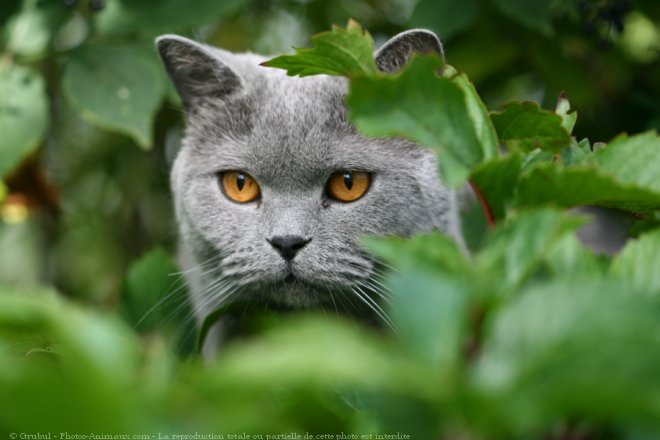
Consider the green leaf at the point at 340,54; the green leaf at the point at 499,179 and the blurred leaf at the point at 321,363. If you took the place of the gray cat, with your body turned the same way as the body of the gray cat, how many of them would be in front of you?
3

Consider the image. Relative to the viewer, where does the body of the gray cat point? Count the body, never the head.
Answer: toward the camera

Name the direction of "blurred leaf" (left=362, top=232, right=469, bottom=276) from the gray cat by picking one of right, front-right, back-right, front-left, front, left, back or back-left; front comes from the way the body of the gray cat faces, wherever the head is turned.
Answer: front

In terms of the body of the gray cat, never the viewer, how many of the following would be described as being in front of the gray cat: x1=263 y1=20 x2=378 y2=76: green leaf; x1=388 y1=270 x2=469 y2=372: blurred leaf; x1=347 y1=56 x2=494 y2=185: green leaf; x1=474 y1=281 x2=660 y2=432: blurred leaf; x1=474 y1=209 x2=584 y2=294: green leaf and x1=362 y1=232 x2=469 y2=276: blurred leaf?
6

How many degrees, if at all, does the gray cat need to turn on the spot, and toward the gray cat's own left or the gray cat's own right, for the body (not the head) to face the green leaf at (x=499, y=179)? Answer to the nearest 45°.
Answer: approximately 90° to the gray cat's own left

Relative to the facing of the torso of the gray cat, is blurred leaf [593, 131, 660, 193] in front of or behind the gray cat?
in front

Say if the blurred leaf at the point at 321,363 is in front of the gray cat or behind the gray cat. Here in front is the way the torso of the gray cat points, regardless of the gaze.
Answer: in front

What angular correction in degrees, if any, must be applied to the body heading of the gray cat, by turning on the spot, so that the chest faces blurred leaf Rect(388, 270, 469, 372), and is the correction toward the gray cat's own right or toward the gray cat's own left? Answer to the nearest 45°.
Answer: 0° — it already faces it

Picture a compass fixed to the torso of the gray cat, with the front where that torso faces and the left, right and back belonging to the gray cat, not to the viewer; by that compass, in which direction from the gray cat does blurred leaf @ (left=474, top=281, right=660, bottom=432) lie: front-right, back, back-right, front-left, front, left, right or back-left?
front

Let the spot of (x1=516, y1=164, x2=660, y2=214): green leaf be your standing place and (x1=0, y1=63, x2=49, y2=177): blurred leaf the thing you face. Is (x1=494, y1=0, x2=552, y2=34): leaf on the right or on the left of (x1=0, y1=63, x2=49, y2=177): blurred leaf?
right
